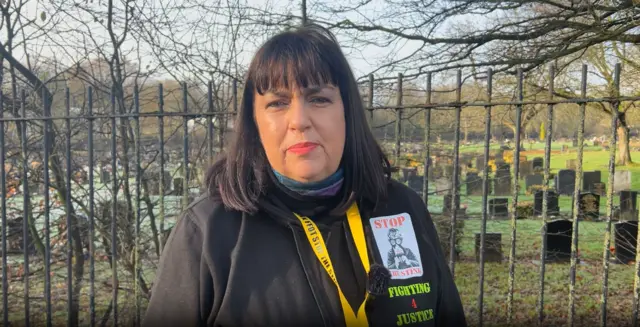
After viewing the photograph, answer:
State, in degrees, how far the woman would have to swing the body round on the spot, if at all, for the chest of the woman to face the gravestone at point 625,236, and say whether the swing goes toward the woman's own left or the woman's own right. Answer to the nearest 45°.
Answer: approximately 135° to the woman's own left

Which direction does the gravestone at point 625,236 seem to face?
toward the camera

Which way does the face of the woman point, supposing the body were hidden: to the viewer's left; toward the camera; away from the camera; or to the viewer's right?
toward the camera

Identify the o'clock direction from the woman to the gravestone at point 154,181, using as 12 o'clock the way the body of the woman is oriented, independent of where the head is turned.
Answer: The gravestone is roughly at 5 o'clock from the woman.

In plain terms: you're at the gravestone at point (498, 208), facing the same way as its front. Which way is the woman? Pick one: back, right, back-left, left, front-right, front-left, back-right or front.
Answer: front

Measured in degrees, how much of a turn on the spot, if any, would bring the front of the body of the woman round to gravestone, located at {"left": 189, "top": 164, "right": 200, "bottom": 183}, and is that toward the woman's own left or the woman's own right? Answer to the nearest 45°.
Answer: approximately 180°

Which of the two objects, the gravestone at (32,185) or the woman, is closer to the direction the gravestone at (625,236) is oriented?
the woman

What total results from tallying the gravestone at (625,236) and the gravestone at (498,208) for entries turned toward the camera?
2

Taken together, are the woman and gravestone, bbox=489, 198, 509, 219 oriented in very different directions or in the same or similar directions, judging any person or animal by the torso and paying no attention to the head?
same or similar directions

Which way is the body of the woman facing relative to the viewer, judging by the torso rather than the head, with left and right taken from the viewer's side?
facing the viewer

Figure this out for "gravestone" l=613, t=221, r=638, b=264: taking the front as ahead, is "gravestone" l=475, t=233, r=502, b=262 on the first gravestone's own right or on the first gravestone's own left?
on the first gravestone's own right

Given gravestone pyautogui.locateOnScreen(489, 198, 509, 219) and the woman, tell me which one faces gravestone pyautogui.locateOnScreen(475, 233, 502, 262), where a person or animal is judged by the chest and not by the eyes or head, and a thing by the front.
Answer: gravestone pyautogui.locateOnScreen(489, 198, 509, 219)

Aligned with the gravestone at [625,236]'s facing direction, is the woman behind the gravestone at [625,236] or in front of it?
in front

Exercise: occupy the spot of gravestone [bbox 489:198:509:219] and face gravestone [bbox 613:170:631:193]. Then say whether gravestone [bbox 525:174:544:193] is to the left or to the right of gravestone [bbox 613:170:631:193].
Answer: left

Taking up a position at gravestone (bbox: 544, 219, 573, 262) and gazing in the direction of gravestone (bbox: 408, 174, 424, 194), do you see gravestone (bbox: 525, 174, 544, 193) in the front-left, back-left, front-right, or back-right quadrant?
front-right

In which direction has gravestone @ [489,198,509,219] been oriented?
toward the camera

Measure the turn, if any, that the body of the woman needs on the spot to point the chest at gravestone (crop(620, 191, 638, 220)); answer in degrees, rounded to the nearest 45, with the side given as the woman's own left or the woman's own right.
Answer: approximately 135° to the woman's own left

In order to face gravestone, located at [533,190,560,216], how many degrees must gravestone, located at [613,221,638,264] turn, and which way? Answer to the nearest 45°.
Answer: approximately 135° to its right

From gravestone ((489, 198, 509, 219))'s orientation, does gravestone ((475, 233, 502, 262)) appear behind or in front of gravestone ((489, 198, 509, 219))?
in front
